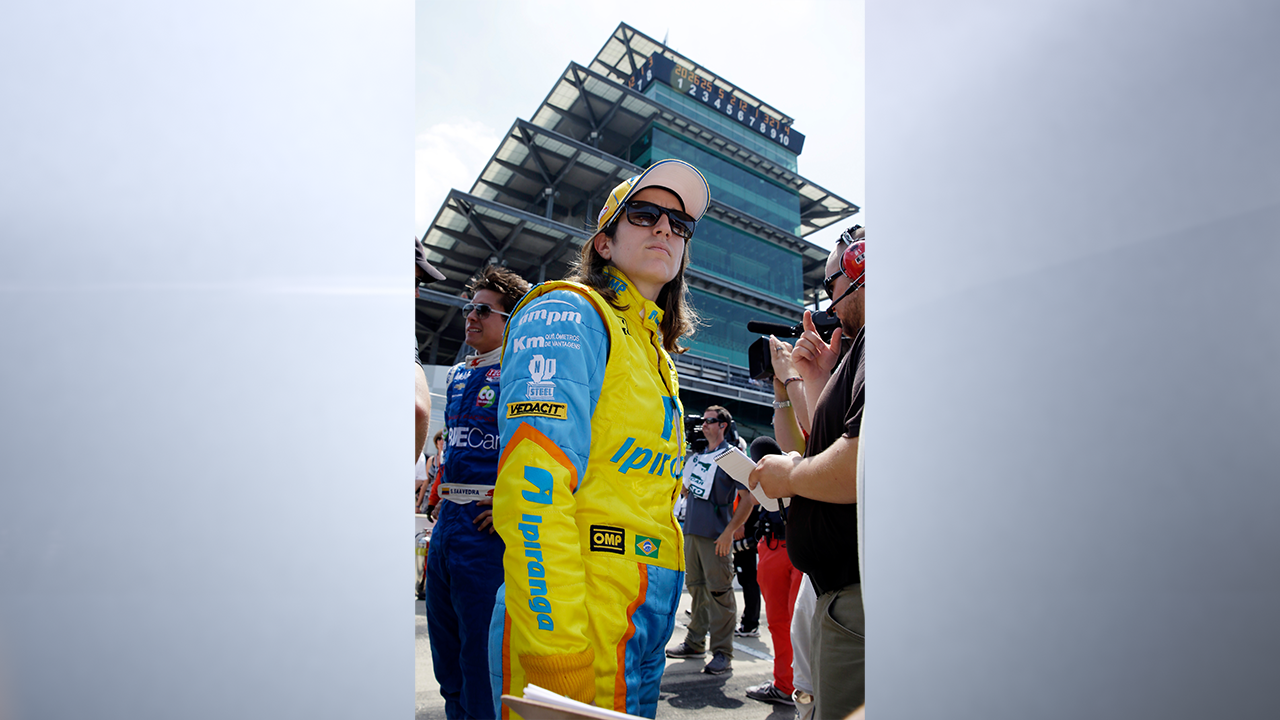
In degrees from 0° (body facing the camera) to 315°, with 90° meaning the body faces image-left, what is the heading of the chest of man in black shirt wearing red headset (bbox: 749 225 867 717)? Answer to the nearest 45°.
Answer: approximately 90°

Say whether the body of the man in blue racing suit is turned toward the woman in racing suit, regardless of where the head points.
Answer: no

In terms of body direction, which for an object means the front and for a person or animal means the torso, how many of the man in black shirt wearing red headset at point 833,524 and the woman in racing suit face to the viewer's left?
1

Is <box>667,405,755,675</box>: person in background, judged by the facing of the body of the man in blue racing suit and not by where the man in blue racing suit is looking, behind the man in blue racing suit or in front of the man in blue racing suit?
behind

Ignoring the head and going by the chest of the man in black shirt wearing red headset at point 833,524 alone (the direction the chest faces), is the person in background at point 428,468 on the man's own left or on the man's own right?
on the man's own right

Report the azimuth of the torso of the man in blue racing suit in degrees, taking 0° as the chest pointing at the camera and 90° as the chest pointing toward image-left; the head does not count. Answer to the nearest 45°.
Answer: approximately 45°

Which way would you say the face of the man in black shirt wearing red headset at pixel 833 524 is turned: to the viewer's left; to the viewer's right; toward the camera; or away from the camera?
to the viewer's left

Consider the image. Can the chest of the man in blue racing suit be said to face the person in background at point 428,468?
no

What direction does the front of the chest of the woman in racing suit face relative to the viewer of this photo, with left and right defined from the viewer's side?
facing the viewer and to the right of the viewer

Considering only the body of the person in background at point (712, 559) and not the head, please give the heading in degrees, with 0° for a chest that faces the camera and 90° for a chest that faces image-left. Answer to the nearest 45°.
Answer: approximately 45°

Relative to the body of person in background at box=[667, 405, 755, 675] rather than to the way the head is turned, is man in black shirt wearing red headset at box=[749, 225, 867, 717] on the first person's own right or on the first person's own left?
on the first person's own left

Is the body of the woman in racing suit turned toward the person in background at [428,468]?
no

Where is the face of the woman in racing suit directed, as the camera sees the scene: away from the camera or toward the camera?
toward the camera

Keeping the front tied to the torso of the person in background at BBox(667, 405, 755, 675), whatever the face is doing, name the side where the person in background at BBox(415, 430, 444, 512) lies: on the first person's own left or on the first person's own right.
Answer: on the first person's own right

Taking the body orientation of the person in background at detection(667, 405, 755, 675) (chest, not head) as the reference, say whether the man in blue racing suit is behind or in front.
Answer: in front

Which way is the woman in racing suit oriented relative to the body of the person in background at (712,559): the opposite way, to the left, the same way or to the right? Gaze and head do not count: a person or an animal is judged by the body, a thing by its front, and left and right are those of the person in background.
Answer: to the left
